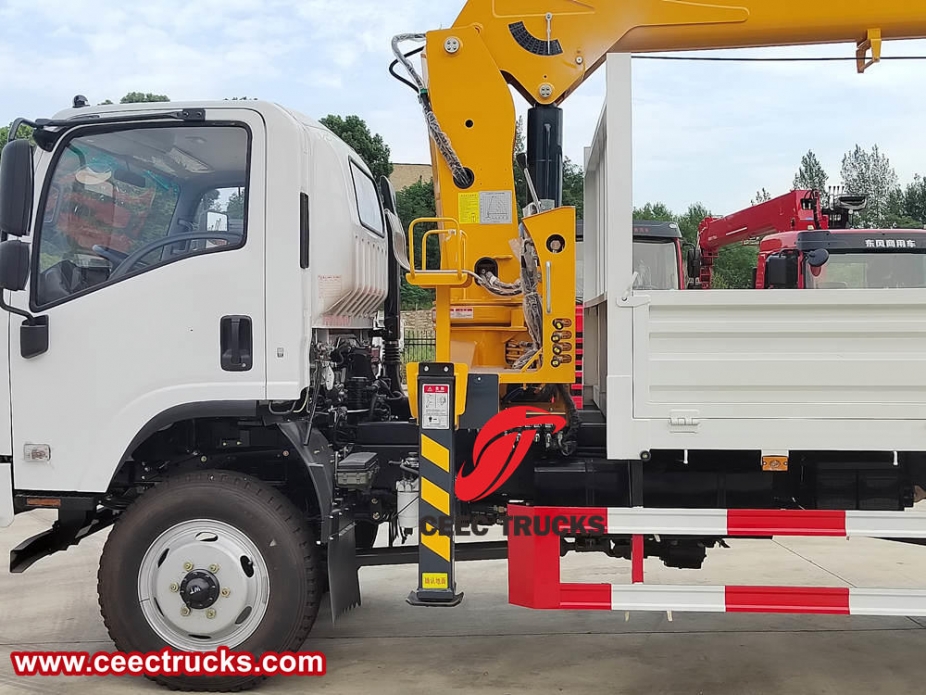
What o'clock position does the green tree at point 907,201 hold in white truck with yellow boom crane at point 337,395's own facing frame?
The green tree is roughly at 4 o'clock from the white truck with yellow boom crane.

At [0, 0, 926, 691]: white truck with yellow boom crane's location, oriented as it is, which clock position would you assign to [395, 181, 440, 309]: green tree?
The green tree is roughly at 3 o'clock from the white truck with yellow boom crane.

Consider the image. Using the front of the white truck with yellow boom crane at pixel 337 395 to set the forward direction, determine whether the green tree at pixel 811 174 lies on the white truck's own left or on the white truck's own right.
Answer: on the white truck's own right

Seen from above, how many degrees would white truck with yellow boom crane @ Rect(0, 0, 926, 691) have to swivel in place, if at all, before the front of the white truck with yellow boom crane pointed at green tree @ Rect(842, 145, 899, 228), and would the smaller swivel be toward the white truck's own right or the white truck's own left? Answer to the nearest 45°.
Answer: approximately 135° to the white truck's own right

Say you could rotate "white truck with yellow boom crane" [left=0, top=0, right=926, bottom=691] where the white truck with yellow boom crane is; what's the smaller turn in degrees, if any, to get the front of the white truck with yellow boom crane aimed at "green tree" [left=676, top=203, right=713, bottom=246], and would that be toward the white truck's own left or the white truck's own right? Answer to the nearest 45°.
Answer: approximately 90° to the white truck's own right

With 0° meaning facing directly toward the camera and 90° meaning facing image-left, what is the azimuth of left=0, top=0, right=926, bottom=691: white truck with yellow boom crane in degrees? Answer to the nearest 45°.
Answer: approximately 90°

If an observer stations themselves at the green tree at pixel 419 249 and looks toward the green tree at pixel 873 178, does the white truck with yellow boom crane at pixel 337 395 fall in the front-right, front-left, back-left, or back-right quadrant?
back-right

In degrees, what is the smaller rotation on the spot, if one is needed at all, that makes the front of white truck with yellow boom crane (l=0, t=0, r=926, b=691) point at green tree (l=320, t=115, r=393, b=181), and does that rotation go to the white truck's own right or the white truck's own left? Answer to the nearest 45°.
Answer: approximately 90° to the white truck's own right

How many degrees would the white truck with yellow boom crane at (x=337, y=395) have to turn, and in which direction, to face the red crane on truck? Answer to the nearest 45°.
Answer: approximately 135° to its right
